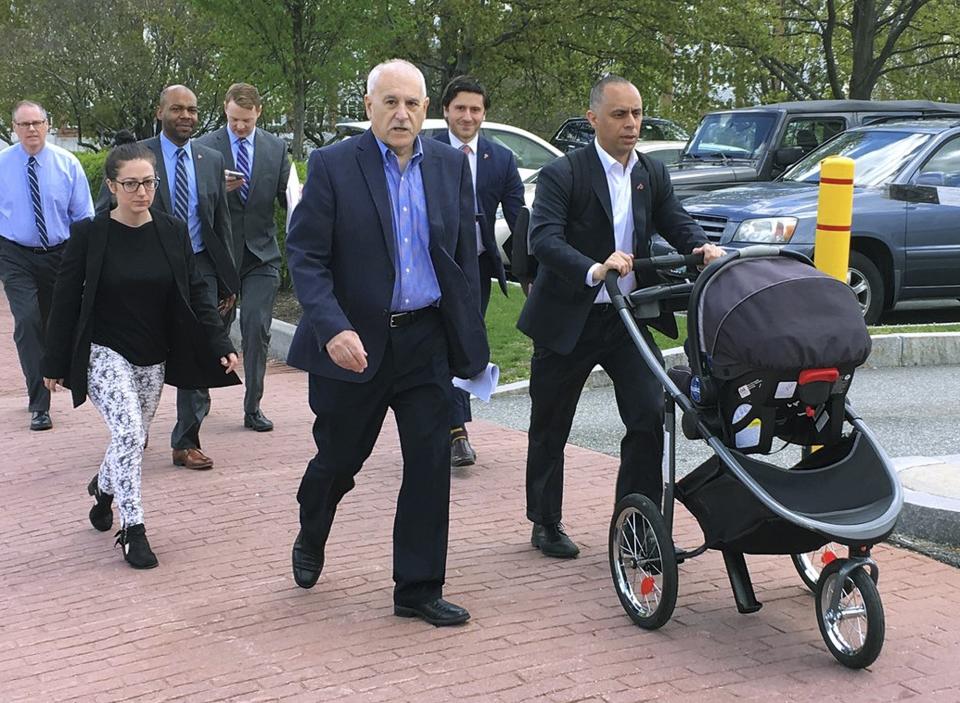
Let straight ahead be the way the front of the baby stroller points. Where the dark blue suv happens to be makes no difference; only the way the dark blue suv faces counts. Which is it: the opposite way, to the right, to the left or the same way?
to the right

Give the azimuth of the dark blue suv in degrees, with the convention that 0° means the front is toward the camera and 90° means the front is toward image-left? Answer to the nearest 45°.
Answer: approximately 45°

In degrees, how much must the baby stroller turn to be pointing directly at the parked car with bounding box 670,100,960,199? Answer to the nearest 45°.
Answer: approximately 135° to its left

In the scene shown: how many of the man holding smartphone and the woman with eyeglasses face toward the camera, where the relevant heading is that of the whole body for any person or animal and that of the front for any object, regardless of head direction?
2

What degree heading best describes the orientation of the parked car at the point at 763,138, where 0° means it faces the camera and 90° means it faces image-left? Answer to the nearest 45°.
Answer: approximately 45°

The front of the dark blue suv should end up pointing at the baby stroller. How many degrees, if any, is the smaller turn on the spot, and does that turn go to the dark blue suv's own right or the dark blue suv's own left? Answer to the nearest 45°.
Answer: approximately 45° to the dark blue suv's own left
